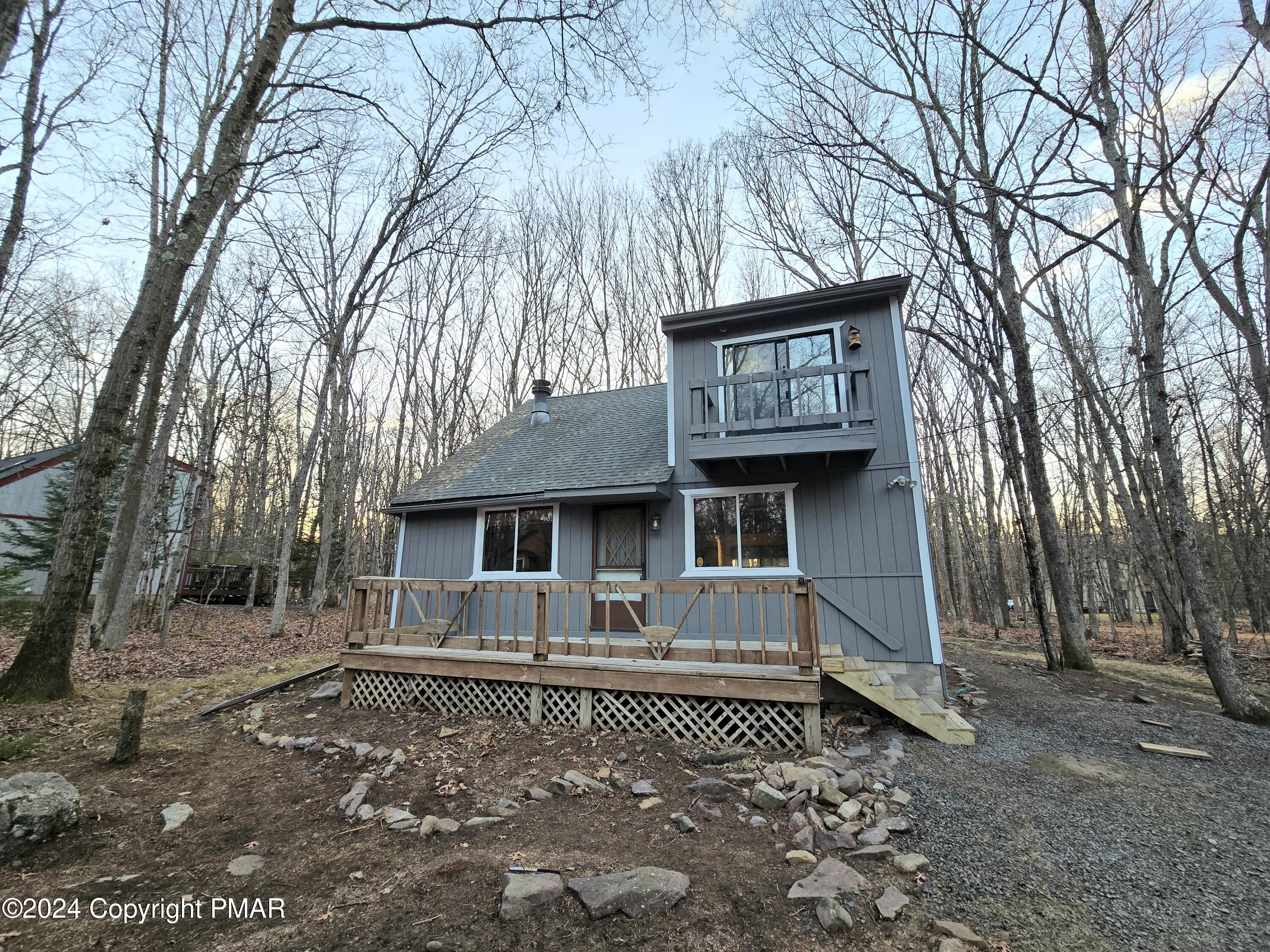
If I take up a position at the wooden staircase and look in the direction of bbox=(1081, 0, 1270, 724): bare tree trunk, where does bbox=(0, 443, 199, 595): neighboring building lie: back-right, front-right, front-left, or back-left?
back-left

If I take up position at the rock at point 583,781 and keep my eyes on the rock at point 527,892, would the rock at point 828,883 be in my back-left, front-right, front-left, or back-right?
front-left

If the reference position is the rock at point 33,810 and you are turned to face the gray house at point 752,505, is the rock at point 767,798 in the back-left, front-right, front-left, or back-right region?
front-right

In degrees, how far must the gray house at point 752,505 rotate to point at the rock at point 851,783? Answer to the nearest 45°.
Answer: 0° — it already faces it

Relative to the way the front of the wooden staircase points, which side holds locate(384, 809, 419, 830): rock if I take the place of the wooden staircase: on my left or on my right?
on my right

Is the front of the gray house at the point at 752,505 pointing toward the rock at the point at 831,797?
yes

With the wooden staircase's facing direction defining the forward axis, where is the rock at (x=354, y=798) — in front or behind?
behind

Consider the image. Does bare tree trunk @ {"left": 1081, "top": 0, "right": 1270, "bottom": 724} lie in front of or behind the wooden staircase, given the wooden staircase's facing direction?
in front

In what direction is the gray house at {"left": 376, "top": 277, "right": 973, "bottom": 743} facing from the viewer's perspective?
toward the camera

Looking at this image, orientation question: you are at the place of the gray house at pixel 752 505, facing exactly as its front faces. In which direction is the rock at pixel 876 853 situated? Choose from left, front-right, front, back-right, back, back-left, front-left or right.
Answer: front

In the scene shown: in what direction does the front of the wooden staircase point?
to the viewer's right

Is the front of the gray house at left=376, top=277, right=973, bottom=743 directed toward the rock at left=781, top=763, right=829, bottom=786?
yes

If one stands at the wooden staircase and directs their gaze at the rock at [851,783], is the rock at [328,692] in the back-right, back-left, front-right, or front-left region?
front-right

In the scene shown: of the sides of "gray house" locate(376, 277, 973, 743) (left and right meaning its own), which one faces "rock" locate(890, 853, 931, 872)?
front

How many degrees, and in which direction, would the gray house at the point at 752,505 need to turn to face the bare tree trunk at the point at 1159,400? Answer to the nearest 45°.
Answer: approximately 90° to its left

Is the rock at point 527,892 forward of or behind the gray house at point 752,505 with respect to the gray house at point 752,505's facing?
forward

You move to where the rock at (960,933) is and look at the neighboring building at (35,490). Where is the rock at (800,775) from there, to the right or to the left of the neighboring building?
right

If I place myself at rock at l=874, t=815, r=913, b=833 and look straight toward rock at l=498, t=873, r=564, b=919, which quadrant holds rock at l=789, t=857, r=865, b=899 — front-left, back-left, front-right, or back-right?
front-left

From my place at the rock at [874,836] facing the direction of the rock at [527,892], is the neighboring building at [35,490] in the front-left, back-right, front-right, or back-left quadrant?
front-right

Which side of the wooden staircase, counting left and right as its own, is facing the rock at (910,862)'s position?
right
